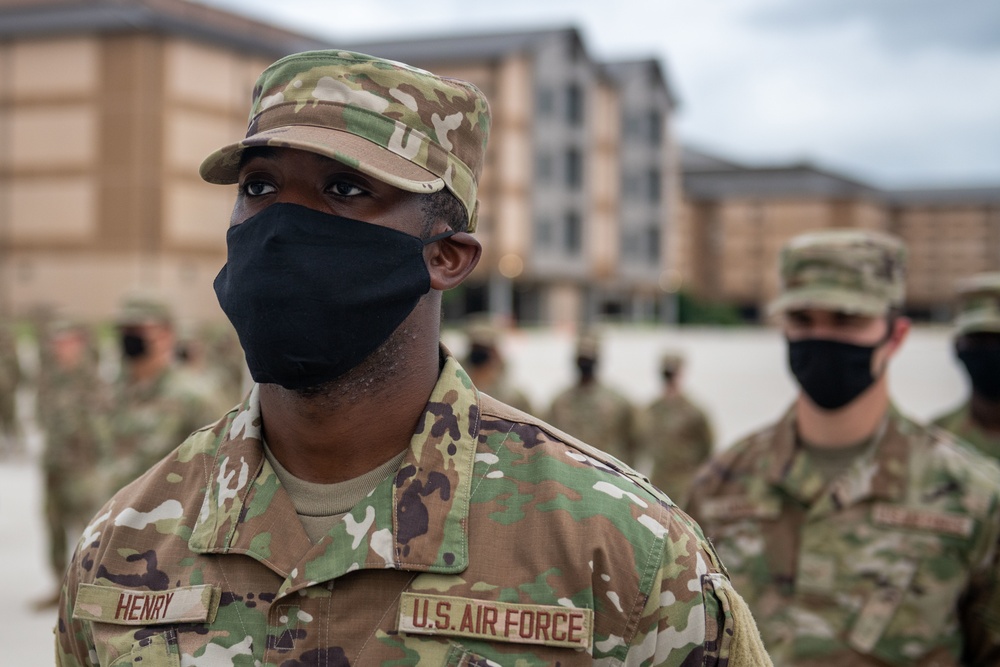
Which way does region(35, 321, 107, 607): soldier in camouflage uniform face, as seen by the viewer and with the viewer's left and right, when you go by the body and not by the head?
facing the viewer and to the left of the viewer

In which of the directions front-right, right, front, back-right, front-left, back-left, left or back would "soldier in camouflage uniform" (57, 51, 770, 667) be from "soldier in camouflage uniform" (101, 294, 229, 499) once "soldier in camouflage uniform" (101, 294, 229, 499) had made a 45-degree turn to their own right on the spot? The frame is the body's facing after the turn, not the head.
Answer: left

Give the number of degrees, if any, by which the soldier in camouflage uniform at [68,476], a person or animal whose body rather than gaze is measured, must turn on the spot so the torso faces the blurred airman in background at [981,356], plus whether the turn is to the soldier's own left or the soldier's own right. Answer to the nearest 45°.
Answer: approximately 90° to the soldier's own left

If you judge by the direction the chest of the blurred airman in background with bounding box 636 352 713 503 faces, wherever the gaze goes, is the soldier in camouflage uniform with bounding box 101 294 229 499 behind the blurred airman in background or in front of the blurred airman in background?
in front

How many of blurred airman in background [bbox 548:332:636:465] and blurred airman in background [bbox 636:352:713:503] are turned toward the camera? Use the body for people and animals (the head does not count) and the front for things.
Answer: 2

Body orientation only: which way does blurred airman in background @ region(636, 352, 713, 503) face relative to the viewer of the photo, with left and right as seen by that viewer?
facing the viewer

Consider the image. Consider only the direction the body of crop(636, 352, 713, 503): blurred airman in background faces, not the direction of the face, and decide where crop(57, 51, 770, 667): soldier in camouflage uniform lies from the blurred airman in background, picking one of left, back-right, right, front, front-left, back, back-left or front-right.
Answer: front

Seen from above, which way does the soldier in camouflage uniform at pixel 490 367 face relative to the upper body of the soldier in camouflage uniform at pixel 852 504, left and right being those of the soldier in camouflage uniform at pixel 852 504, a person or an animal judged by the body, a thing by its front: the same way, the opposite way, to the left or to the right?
the same way

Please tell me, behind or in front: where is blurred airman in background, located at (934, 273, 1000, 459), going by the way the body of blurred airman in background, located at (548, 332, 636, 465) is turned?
in front

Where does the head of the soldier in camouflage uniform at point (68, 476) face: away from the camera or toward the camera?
toward the camera

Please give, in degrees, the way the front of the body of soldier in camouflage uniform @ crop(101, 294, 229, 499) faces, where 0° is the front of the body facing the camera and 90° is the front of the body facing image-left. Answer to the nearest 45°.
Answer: approximately 45°

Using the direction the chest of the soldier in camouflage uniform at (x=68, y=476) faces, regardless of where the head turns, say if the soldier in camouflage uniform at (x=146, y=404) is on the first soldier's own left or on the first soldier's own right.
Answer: on the first soldier's own left

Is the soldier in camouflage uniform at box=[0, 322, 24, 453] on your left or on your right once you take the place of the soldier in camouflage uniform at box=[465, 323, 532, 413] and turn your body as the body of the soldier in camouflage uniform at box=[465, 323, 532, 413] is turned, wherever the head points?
on your right

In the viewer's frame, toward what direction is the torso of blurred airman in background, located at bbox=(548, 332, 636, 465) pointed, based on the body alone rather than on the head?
toward the camera

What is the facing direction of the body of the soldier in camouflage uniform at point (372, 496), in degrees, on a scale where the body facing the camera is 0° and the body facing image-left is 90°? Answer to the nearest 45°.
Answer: approximately 45°

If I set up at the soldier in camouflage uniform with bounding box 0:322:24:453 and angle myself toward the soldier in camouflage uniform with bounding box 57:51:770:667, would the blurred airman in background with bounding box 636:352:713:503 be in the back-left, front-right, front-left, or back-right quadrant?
front-left

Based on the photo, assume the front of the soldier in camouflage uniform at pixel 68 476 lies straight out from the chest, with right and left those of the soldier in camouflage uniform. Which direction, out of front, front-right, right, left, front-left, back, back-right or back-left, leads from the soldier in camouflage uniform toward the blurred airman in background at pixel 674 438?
back-left

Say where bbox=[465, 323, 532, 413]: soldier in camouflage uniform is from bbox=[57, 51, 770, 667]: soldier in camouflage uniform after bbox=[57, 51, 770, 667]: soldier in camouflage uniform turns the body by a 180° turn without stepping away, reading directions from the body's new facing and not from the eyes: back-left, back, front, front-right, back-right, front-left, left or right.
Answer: front-left

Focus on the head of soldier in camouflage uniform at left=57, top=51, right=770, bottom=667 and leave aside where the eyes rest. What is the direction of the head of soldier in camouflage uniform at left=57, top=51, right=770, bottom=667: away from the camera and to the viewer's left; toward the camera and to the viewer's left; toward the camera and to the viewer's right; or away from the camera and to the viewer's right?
toward the camera and to the viewer's left
